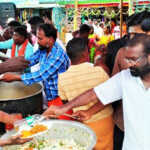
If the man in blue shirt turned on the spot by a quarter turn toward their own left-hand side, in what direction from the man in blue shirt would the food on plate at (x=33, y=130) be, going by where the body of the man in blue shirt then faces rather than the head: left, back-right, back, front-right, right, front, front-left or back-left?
front

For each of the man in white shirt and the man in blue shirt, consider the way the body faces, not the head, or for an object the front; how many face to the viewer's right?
0

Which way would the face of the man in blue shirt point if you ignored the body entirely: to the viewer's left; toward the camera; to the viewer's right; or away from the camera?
to the viewer's left

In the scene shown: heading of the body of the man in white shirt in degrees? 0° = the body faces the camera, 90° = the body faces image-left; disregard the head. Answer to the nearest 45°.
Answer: approximately 45°

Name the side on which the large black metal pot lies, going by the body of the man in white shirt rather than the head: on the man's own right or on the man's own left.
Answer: on the man's own right

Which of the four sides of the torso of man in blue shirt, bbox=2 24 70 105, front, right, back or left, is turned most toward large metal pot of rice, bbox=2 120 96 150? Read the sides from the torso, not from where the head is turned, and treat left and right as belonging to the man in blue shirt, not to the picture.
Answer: left

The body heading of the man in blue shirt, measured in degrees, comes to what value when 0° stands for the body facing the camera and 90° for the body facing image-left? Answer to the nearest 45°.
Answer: approximately 90°

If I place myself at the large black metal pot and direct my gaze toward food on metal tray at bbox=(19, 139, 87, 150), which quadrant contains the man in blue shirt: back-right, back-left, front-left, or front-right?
back-left

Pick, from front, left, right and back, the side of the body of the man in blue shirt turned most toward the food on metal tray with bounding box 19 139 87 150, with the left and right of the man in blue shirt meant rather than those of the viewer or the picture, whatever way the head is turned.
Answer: left
